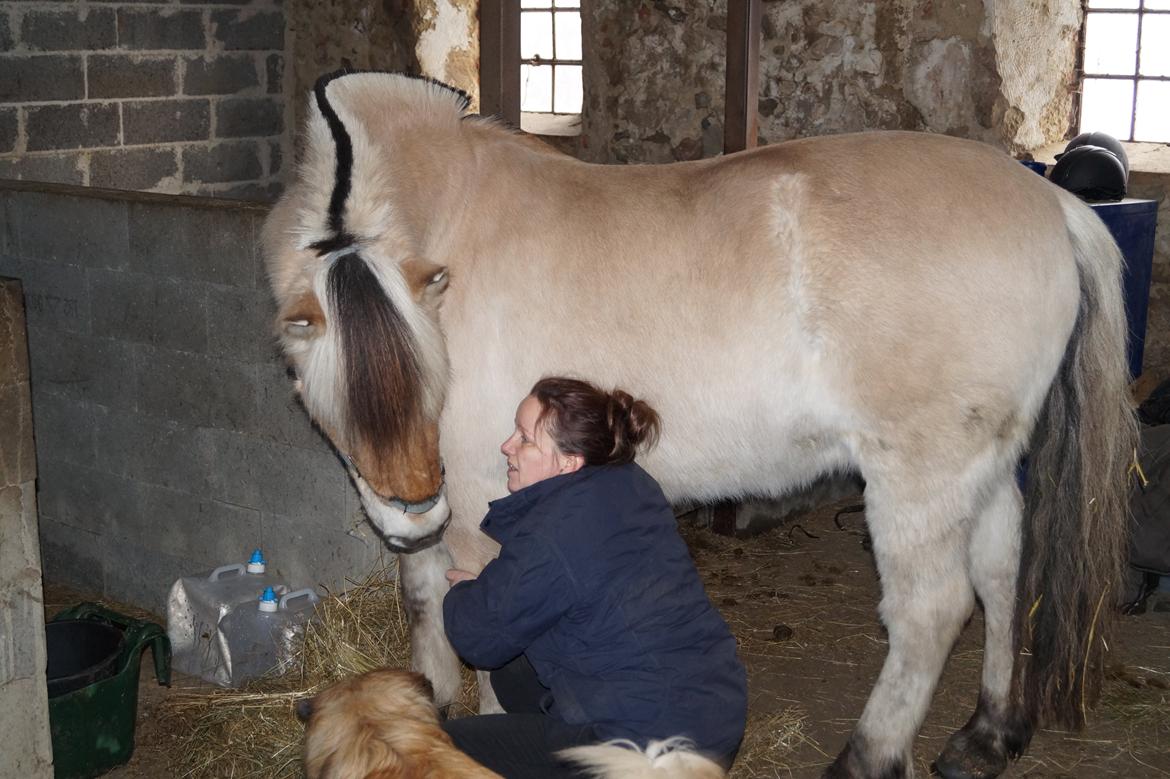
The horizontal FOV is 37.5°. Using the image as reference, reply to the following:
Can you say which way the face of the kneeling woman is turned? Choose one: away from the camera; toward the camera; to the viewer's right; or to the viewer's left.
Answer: to the viewer's left

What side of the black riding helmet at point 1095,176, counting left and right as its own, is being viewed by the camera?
left

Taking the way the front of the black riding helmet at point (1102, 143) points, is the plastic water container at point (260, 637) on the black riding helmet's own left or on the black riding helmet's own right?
on the black riding helmet's own left

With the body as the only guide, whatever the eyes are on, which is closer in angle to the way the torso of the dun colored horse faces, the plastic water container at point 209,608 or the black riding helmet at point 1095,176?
the plastic water container

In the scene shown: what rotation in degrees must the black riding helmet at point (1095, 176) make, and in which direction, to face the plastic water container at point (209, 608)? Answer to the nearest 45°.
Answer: approximately 45° to its left

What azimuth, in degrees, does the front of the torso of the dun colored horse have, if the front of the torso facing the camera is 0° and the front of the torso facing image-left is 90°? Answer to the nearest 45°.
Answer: approximately 90°

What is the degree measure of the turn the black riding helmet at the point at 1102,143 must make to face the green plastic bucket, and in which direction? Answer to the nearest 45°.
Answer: approximately 45° to its left

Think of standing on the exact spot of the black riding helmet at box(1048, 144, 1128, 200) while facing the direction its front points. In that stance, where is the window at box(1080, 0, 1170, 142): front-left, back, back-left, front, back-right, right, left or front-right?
right

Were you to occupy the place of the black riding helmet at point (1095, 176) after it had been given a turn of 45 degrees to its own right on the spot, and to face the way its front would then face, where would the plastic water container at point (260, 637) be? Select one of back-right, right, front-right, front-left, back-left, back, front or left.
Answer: left

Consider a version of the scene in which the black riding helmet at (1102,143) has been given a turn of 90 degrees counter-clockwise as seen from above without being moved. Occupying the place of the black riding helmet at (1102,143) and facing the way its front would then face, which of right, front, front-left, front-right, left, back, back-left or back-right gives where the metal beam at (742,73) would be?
front-right

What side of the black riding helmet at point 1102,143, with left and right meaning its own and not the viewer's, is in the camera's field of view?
left
